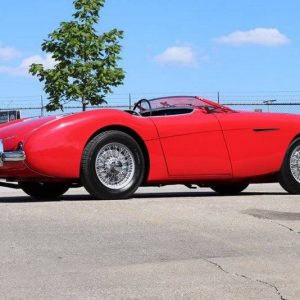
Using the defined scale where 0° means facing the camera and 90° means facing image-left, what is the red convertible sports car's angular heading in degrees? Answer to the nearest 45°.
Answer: approximately 225°

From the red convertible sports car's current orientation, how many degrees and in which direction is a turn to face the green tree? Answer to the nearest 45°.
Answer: approximately 45° to its left
